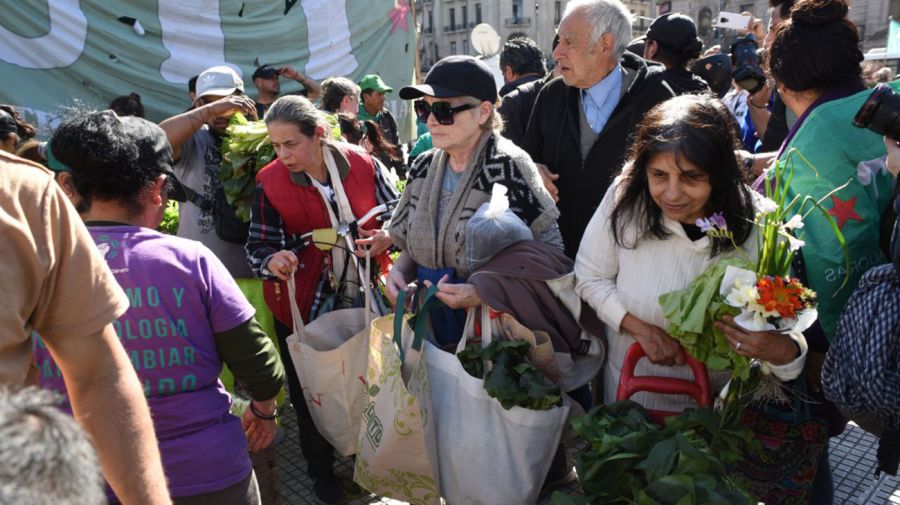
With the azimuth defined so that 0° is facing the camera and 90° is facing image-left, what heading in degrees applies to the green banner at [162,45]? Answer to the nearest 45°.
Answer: approximately 0°

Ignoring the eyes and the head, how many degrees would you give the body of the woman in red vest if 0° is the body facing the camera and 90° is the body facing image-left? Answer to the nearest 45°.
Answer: approximately 0°

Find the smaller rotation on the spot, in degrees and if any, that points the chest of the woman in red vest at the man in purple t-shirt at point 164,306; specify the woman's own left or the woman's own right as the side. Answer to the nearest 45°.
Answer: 0° — they already face them

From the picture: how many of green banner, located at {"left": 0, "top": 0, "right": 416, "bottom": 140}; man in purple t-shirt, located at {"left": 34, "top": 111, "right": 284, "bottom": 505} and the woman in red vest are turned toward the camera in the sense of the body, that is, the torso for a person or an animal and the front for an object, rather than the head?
2

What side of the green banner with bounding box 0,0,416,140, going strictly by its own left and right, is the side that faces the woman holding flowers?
front

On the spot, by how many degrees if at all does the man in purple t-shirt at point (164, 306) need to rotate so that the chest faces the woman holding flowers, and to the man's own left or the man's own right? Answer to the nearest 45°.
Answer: approximately 45° to the man's own right

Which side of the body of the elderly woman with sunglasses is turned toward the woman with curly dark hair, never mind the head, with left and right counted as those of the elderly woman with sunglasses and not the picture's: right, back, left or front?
left

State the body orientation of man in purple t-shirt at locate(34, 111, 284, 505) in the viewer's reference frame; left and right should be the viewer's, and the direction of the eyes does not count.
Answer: facing away from the viewer and to the right of the viewer

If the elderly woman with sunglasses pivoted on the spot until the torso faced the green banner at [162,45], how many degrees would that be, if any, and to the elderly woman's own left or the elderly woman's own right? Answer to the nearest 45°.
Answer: approximately 90° to the elderly woman's own right

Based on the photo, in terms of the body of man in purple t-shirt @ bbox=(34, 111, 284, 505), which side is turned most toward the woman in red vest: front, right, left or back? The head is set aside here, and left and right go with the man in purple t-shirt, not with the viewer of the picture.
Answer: front
